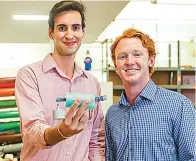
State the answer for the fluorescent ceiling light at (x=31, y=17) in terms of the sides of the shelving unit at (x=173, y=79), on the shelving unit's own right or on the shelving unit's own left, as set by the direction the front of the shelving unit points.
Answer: on the shelving unit's own right

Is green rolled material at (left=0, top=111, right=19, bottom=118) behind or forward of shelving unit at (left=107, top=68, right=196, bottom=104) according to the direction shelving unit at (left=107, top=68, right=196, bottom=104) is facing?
forward

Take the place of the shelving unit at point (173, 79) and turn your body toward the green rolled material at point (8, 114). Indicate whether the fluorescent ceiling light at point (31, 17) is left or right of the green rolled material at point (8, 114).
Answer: right

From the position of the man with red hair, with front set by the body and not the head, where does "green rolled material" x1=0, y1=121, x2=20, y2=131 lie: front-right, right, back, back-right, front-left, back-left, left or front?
right

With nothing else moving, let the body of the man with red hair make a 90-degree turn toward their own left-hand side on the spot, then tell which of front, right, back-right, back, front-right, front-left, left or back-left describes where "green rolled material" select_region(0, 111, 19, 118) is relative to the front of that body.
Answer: back

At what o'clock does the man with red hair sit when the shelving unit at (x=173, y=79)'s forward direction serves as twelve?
The man with red hair is roughly at 12 o'clock from the shelving unit.

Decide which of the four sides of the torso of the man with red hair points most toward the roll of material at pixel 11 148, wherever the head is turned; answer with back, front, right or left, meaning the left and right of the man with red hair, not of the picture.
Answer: right

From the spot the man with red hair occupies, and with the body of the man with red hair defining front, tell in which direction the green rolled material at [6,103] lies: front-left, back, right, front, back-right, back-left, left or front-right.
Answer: right

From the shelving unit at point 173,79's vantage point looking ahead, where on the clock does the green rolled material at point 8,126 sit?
The green rolled material is roughly at 1 o'clock from the shelving unit.

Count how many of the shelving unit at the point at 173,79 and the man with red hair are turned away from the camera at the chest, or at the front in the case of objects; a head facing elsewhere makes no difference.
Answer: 0

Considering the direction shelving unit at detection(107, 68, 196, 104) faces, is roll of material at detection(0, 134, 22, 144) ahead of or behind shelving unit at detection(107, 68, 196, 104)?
ahead

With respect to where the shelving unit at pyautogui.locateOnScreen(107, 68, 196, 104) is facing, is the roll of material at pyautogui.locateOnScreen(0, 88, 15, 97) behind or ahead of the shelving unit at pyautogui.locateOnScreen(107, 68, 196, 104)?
ahead

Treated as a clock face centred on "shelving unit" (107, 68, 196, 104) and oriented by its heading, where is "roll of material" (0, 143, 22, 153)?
The roll of material is roughly at 1 o'clock from the shelving unit.

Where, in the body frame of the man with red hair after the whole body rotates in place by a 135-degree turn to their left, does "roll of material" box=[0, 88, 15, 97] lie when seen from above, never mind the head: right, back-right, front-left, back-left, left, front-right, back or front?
back-left

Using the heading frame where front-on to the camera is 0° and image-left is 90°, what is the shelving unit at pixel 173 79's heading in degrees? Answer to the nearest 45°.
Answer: approximately 0°
